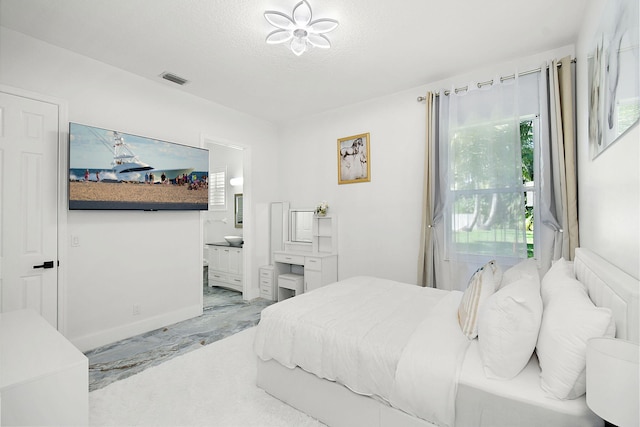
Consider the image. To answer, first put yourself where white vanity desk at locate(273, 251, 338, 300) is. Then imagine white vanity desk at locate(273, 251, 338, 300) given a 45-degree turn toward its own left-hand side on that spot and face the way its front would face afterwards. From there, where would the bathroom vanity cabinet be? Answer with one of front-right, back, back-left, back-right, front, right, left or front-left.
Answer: back-right

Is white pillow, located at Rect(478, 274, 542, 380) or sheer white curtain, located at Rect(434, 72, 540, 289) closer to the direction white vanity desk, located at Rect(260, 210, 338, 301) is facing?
the white pillow

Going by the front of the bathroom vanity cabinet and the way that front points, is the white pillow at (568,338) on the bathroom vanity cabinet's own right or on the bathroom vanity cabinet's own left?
on the bathroom vanity cabinet's own left

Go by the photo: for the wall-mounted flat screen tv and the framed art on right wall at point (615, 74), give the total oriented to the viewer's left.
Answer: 1

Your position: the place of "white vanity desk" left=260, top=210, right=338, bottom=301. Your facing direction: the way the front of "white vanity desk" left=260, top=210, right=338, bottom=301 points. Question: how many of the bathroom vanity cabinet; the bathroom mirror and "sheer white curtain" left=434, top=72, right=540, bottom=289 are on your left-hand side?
1

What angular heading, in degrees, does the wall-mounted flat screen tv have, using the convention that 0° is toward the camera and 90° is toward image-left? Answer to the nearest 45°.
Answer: approximately 315°

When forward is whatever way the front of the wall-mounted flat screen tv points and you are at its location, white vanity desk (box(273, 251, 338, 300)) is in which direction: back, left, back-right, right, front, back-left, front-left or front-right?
front-left

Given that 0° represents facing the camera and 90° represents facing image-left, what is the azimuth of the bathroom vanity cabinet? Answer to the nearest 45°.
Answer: approximately 45°

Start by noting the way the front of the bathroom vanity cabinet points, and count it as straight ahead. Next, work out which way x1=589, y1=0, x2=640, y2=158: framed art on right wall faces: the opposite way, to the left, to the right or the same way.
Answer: to the right

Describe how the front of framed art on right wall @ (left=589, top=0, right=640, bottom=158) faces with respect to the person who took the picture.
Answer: facing to the left of the viewer
